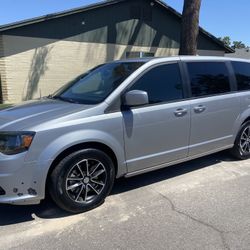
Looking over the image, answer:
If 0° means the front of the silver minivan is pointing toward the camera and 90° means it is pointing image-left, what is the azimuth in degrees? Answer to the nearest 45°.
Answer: approximately 45°

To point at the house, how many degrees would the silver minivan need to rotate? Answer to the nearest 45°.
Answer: approximately 135° to its right
